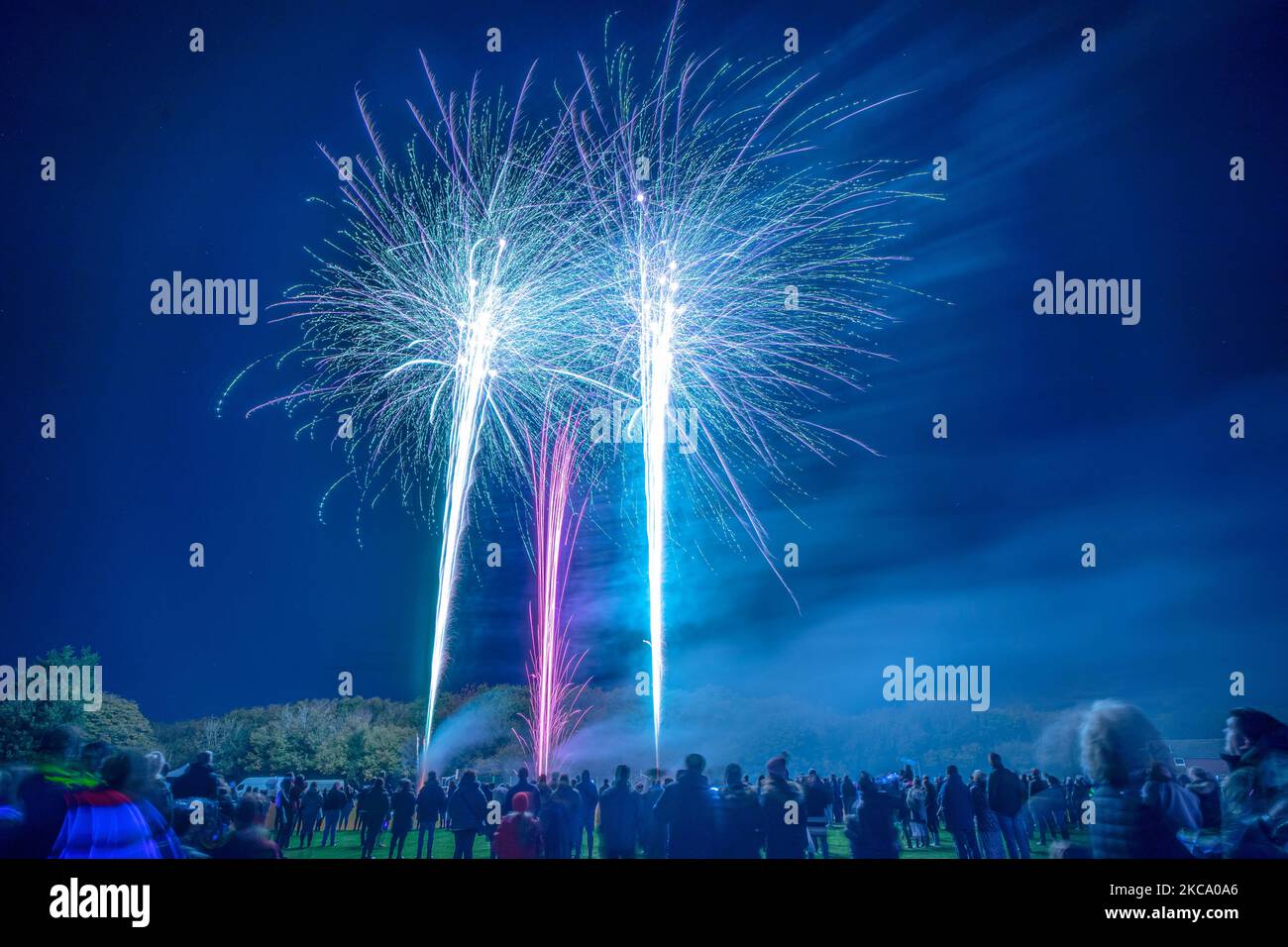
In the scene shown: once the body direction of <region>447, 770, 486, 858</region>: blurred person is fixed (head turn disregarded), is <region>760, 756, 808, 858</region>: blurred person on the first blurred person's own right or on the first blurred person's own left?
on the first blurred person's own right

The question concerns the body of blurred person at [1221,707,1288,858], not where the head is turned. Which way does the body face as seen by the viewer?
to the viewer's left

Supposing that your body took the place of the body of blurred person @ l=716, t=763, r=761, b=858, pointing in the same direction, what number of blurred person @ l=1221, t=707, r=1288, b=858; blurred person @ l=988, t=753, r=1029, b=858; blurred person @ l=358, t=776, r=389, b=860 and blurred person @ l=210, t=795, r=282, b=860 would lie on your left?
2

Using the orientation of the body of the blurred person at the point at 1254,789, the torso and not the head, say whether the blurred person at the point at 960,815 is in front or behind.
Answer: in front

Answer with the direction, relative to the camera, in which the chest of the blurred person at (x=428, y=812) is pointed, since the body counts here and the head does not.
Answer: away from the camera

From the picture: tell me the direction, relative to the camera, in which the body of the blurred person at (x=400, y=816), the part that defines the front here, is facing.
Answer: away from the camera

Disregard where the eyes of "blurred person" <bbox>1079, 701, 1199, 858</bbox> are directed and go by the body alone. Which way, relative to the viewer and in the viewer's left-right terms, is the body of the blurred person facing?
facing away from the viewer and to the left of the viewer

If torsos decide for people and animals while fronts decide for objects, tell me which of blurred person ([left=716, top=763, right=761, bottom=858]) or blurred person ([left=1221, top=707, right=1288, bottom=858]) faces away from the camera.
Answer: blurred person ([left=716, top=763, right=761, bottom=858])

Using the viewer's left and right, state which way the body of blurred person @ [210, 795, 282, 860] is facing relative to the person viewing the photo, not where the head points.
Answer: facing away from the viewer

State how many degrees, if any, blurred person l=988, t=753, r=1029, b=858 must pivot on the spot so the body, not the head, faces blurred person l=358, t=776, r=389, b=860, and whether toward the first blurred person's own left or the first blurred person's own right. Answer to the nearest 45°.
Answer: approximately 45° to the first blurred person's own left

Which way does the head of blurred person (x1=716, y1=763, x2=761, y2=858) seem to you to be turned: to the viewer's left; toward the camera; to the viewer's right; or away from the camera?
away from the camera

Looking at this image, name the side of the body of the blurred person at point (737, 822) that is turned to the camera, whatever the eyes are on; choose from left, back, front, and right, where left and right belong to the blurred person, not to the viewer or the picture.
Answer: back

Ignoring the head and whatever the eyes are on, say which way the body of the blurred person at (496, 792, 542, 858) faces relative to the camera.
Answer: away from the camera

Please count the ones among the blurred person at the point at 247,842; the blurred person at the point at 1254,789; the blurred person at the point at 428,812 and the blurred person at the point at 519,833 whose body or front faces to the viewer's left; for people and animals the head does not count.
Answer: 1
